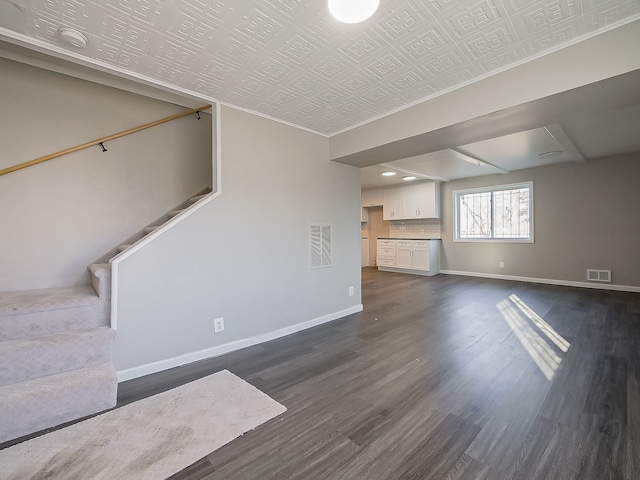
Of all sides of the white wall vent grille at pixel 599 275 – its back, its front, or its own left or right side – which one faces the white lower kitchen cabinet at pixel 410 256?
right

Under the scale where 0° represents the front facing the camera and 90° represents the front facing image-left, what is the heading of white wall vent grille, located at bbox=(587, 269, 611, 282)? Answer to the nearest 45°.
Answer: approximately 0°

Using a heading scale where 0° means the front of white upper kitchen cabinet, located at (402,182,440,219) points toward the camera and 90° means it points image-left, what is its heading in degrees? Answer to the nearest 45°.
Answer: approximately 45°
